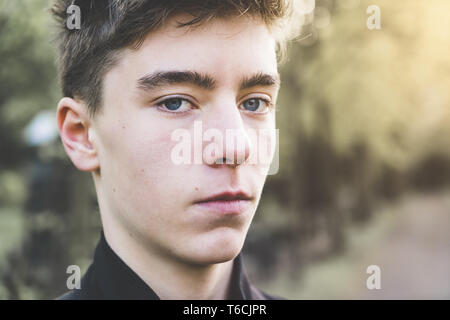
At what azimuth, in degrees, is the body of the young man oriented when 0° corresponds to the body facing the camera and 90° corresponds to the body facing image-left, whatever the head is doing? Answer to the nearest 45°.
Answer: approximately 315°

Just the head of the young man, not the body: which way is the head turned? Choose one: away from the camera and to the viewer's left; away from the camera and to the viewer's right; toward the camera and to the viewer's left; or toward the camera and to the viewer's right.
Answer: toward the camera and to the viewer's right
